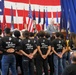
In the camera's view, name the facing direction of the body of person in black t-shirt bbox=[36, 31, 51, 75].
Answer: away from the camera

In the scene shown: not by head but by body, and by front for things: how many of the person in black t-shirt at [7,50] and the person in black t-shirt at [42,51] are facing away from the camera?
2

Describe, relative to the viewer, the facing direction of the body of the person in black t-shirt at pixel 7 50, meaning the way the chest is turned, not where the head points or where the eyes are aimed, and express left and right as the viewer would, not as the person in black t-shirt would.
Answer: facing away from the viewer

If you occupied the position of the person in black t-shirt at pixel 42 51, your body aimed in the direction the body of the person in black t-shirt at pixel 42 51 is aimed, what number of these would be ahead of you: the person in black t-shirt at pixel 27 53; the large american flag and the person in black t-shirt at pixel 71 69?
1

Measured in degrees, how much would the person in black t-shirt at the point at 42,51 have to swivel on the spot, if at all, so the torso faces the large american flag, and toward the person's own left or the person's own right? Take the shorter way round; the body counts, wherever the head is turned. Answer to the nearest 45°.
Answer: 0° — they already face it

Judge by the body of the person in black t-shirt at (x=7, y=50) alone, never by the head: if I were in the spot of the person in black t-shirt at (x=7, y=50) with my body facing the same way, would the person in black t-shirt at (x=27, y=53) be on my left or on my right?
on my right

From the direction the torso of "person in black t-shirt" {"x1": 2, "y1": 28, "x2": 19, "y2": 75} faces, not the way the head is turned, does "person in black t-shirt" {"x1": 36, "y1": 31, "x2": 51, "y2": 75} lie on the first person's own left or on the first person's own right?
on the first person's own right

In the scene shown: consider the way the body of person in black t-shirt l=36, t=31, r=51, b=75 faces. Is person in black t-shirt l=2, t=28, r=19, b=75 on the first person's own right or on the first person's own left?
on the first person's own left

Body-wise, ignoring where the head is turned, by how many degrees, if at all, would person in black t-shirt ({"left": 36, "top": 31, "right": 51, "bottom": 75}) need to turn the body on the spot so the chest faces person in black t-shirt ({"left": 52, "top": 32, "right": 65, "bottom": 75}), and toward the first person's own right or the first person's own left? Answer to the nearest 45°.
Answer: approximately 45° to the first person's own right

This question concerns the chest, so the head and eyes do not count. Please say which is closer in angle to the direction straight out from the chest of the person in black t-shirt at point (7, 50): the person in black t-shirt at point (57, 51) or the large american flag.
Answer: the large american flag

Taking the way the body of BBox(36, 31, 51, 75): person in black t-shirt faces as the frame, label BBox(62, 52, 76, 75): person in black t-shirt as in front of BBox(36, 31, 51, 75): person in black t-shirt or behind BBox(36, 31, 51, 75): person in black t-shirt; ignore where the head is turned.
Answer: behind

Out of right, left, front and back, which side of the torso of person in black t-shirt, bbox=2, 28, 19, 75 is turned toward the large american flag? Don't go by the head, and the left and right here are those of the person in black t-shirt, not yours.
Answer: front

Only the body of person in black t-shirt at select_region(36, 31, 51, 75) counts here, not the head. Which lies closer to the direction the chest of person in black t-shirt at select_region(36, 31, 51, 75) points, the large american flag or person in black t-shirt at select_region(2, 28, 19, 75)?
the large american flag
